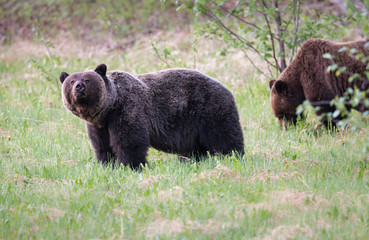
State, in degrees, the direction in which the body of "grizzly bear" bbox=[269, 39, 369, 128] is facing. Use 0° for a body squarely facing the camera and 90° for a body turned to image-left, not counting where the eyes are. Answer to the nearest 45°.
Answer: approximately 90°

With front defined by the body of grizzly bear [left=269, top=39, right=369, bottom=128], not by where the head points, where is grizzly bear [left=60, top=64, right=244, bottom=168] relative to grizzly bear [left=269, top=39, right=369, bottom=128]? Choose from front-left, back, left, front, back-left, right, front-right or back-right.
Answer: front-left
